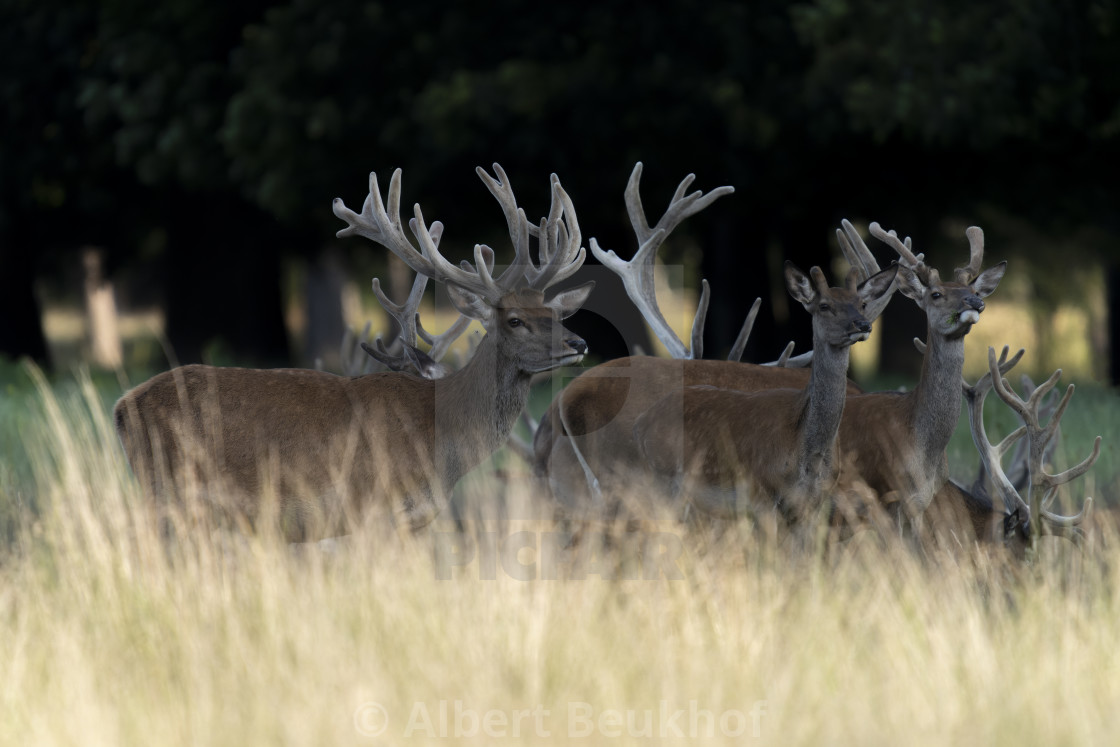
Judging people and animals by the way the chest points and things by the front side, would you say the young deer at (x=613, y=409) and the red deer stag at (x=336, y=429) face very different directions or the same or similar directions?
same or similar directions

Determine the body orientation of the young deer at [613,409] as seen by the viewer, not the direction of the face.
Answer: to the viewer's right

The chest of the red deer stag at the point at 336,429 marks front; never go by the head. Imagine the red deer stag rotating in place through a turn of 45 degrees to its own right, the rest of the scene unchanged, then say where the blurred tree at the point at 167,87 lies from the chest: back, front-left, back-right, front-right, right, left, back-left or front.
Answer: back-left

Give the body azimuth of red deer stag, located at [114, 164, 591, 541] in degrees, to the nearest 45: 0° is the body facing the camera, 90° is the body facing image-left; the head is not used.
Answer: approximately 270°

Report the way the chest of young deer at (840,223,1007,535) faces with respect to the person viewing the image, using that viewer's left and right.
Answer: facing the viewer and to the right of the viewer

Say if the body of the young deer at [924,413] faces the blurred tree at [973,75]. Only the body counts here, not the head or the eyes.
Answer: no

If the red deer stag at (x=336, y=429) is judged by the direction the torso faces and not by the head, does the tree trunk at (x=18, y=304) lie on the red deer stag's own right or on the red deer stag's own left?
on the red deer stag's own left

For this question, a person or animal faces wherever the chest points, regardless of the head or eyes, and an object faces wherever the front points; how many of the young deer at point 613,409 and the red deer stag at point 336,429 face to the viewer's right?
2

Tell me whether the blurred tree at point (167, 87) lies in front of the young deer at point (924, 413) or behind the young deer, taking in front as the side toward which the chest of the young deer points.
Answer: behind

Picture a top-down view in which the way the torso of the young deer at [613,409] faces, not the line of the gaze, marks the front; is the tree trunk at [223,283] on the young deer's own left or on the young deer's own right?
on the young deer's own left

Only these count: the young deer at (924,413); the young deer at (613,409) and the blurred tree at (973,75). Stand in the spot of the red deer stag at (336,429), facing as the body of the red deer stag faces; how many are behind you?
0

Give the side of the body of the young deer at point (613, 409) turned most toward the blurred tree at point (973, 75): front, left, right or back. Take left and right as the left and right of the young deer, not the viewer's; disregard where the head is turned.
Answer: left

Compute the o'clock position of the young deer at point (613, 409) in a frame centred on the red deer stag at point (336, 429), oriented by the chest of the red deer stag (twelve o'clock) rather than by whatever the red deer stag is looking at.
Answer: The young deer is roughly at 11 o'clock from the red deer stag.
